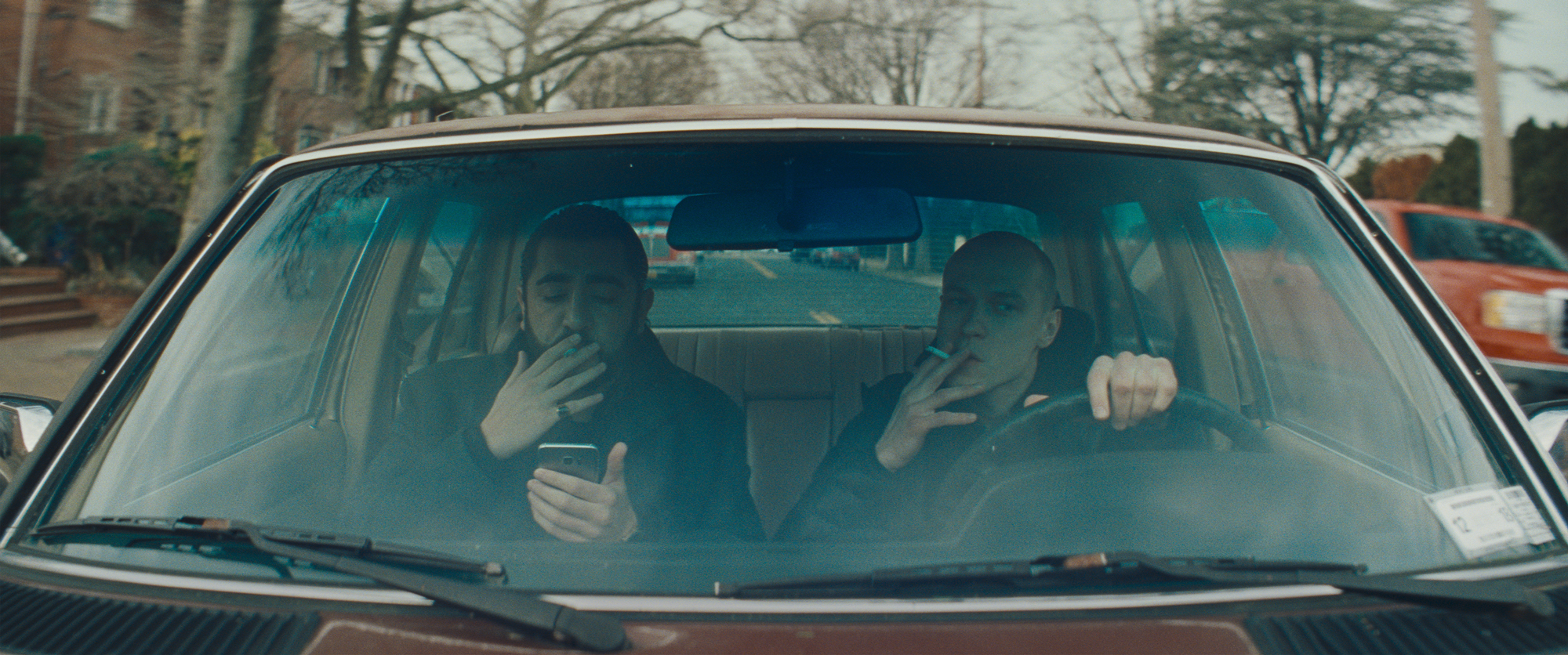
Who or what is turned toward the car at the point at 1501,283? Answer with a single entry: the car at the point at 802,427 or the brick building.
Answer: the brick building

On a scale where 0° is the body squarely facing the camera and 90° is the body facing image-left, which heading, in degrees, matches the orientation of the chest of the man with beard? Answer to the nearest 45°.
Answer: approximately 0°

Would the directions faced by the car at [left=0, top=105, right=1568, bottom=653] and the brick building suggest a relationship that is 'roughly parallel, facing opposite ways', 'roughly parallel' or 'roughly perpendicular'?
roughly perpendicular

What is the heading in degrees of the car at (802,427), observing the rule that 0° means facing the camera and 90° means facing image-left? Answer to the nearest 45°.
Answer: approximately 0°

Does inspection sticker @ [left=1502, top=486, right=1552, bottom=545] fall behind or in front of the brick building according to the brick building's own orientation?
in front

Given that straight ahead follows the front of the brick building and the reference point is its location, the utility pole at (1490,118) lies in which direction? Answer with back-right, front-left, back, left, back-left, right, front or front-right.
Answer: front-left

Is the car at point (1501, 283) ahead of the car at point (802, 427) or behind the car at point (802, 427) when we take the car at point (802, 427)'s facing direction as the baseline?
behind

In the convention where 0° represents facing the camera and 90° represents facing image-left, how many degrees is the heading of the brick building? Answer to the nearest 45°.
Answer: approximately 315°
